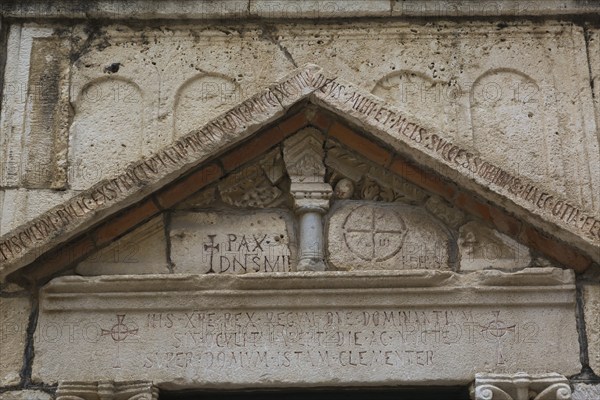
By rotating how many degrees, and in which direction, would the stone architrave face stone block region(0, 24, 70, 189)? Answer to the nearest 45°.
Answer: approximately 90° to its right

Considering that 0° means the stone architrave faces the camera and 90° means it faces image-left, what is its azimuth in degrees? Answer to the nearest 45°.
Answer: approximately 0°

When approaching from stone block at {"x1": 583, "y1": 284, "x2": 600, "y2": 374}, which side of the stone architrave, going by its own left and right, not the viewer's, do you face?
left

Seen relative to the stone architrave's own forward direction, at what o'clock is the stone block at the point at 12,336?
The stone block is roughly at 3 o'clock from the stone architrave.

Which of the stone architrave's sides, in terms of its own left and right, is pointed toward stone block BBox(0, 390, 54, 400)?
right
